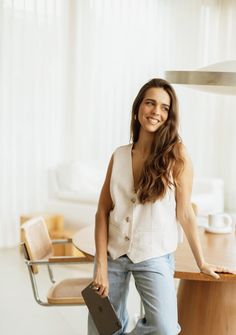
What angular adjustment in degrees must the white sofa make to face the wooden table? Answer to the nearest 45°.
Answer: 0° — it already faces it

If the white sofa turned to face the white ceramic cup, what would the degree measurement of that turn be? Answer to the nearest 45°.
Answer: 0° — it already faces it

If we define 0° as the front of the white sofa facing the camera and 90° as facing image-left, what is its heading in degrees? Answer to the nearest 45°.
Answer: approximately 0°

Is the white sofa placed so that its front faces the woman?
yes

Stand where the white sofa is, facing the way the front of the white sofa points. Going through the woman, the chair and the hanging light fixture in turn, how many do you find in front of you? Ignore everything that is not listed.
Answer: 3

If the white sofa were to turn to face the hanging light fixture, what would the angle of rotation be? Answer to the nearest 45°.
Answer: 0° — it already faces it

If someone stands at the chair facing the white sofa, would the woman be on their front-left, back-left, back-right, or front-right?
back-right

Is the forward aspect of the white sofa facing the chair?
yes
